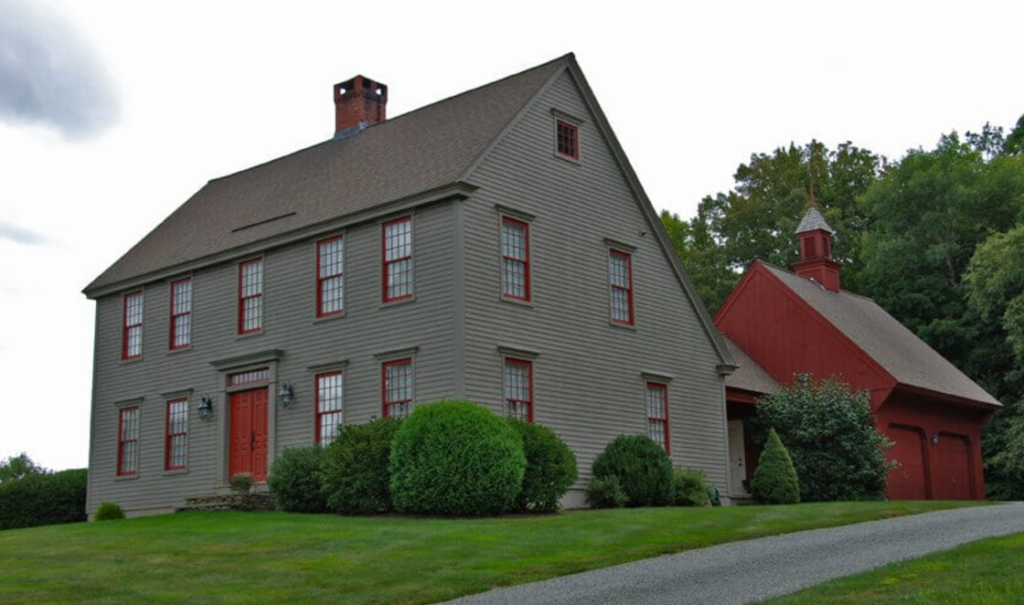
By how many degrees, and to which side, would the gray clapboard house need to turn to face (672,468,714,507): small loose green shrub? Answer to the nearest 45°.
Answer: approximately 135° to its left

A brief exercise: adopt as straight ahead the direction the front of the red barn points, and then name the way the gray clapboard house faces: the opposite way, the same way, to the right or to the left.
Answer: to the right

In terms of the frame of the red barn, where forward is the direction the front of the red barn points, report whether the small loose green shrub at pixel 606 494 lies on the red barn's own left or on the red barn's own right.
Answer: on the red barn's own right

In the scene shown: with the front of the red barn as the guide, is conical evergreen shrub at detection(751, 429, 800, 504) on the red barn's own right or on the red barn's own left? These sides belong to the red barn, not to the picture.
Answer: on the red barn's own right

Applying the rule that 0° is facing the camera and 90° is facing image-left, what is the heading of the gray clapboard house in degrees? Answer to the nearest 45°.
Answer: approximately 45°

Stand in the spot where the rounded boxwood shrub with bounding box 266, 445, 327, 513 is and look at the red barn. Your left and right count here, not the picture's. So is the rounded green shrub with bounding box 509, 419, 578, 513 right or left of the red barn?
right

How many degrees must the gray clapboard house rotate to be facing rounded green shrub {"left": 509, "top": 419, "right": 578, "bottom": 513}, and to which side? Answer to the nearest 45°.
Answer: approximately 90° to its left

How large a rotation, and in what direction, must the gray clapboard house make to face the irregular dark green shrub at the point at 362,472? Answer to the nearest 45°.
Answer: approximately 45° to its left

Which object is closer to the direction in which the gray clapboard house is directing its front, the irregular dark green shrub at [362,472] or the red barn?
the irregular dark green shrub

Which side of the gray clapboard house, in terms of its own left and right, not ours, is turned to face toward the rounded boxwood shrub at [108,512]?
right
